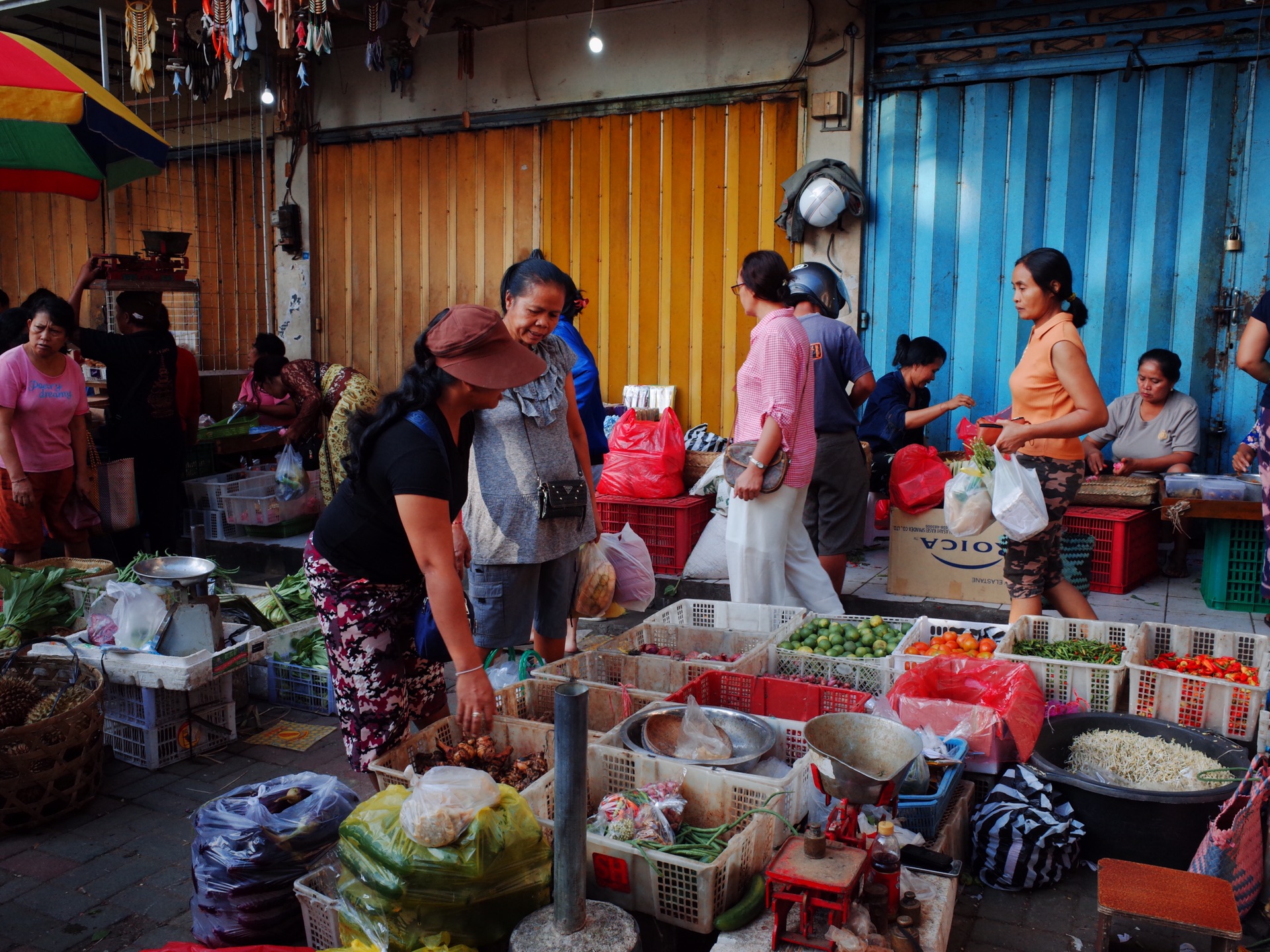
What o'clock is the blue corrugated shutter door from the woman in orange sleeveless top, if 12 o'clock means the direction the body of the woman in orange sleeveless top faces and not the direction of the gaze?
The blue corrugated shutter door is roughly at 3 o'clock from the woman in orange sleeveless top.

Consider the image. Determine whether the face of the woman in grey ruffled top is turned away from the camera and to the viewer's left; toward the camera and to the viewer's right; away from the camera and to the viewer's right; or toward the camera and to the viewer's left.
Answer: toward the camera and to the viewer's left

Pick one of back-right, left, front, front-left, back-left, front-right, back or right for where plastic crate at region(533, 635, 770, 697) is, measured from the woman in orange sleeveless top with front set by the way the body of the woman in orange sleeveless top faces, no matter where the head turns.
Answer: front-left

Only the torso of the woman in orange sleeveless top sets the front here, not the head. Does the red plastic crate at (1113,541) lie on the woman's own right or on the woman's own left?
on the woman's own right

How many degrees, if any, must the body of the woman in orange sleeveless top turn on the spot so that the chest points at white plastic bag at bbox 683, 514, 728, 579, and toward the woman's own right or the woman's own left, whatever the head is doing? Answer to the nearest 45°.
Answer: approximately 45° to the woman's own right

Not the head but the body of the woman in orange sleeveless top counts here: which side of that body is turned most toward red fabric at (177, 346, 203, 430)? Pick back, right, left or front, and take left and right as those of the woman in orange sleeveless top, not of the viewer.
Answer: front

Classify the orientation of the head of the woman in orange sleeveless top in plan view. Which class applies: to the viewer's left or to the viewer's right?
to the viewer's left

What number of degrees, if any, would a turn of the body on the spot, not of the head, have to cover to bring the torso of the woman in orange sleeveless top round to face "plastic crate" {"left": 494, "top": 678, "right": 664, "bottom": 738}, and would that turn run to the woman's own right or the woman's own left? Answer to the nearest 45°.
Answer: approximately 45° to the woman's own left

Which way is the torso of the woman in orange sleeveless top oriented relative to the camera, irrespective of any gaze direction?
to the viewer's left

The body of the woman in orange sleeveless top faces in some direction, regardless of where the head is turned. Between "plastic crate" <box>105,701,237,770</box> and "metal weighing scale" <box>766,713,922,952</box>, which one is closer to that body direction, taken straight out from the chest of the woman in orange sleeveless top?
the plastic crate

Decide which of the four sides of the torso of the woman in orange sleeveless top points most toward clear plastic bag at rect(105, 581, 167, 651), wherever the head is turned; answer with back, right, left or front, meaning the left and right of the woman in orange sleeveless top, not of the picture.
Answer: front

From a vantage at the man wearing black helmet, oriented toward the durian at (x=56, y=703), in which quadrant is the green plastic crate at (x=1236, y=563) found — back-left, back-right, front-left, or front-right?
back-left

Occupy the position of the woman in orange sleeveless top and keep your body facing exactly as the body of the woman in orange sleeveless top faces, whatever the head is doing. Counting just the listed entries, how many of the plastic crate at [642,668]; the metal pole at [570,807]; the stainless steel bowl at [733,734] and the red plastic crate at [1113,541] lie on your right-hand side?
1

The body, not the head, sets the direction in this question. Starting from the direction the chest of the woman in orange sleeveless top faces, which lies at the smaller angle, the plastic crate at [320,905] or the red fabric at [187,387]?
the red fabric
